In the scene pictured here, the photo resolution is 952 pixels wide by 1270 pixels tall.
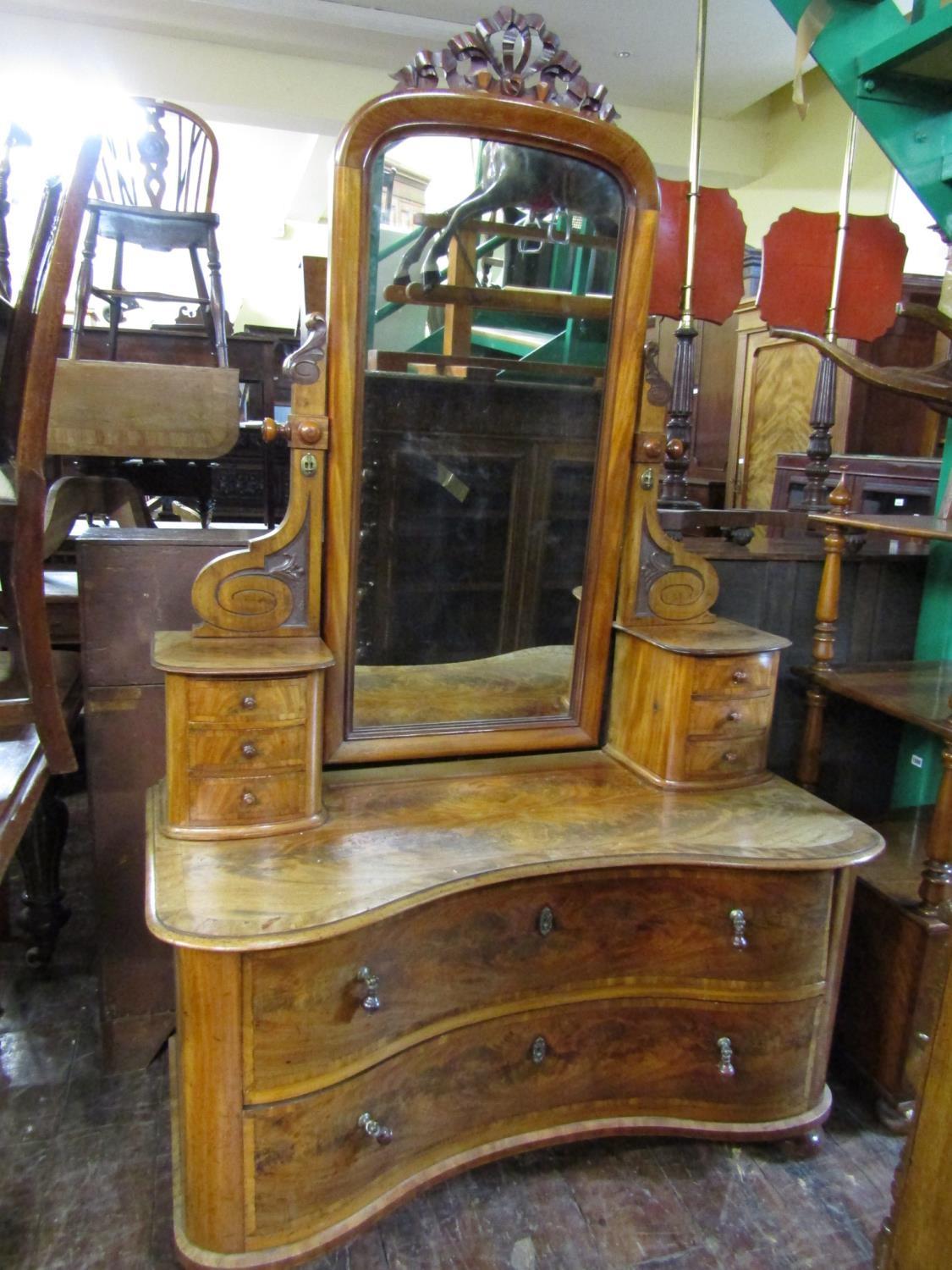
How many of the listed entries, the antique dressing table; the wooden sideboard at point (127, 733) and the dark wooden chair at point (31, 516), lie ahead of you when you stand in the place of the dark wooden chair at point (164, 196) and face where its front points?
3

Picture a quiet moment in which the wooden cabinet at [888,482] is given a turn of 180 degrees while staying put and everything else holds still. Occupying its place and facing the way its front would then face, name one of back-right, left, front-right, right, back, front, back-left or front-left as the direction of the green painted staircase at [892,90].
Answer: back

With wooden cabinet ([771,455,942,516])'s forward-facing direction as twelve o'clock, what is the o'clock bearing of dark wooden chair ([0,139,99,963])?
The dark wooden chair is roughly at 1 o'clock from the wooden cabinet.

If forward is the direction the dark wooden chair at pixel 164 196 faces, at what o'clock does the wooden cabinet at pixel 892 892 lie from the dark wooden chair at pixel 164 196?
The wooden cabinet is roughly at 11 o'clock from the dark wooden chair.

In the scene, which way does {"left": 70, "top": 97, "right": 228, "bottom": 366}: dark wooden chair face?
toward the camera

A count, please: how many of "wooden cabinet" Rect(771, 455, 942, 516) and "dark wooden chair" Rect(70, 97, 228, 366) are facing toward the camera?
2

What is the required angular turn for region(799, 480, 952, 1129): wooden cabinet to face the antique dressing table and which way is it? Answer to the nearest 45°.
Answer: approximately 90° to its right

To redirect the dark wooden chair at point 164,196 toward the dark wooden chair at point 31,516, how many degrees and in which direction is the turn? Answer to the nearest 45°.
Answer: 0° — it already faces it

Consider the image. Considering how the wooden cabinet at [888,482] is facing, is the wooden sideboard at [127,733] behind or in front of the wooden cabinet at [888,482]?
in front

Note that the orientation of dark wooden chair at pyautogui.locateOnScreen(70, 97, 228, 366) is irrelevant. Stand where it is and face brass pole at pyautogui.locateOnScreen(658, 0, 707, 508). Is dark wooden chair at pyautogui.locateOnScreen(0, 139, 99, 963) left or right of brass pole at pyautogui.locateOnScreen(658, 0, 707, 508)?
right

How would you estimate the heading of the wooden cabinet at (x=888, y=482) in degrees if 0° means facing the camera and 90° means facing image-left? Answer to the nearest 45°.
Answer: approximately 0°

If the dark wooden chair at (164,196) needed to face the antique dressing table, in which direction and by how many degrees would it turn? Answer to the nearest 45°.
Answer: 0° — it already faces it
